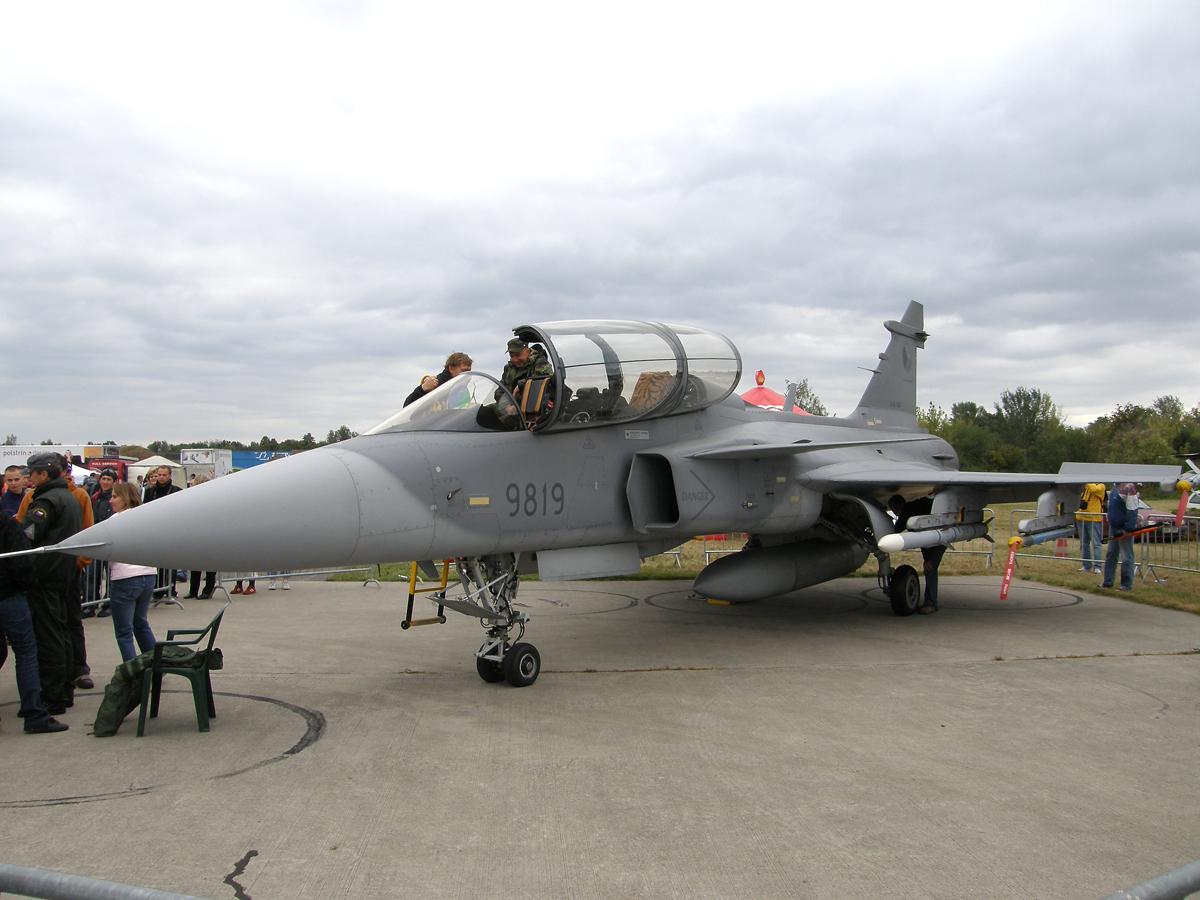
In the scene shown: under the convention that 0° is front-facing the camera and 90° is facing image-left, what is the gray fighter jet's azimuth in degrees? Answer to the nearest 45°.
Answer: approximately 45°

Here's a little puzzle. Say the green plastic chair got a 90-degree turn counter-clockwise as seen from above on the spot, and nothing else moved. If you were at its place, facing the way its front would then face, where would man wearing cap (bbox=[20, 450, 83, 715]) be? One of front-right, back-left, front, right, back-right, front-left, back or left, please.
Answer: back-right

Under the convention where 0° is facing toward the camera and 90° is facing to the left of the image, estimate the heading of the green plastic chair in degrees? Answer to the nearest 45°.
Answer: approximately 90°

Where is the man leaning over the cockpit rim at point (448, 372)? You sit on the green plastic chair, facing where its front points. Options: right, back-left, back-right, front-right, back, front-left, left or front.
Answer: back-right

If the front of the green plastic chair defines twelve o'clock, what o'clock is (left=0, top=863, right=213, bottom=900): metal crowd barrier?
The metal crowd barrier is roughly at 9 o'clock from the green plastic chair.

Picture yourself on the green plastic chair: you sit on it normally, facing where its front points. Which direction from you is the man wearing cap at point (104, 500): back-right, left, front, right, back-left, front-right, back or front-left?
right

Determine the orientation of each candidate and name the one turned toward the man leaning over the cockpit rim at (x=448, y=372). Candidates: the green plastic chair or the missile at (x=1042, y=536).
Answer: the missile

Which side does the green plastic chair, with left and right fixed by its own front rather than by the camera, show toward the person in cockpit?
back

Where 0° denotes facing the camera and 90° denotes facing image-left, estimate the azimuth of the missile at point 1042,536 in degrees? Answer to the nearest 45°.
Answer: approximately 45°
